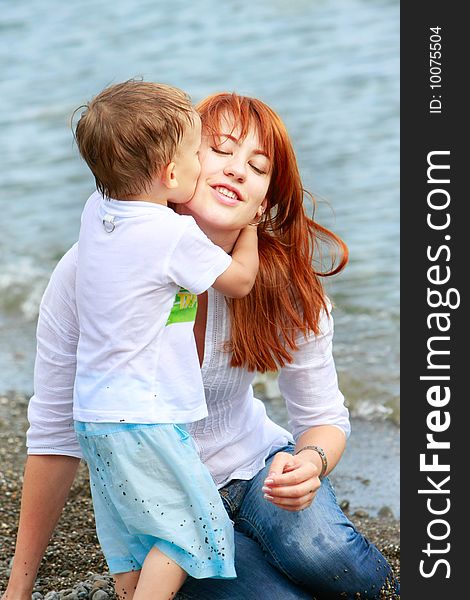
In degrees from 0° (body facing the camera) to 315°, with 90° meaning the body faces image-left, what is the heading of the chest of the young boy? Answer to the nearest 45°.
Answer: approximately 225°

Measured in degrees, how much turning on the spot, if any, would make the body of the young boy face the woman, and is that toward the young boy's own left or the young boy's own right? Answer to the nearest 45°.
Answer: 0° — they already face them

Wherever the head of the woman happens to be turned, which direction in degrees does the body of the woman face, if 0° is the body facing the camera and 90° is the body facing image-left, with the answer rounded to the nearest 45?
approximately 0°

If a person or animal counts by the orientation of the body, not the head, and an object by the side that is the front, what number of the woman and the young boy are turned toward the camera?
1

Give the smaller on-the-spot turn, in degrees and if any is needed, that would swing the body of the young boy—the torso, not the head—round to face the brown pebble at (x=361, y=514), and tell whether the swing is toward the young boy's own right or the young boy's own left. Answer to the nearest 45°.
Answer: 0° — they already face it

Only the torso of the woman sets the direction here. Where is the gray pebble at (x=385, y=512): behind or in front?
behind
